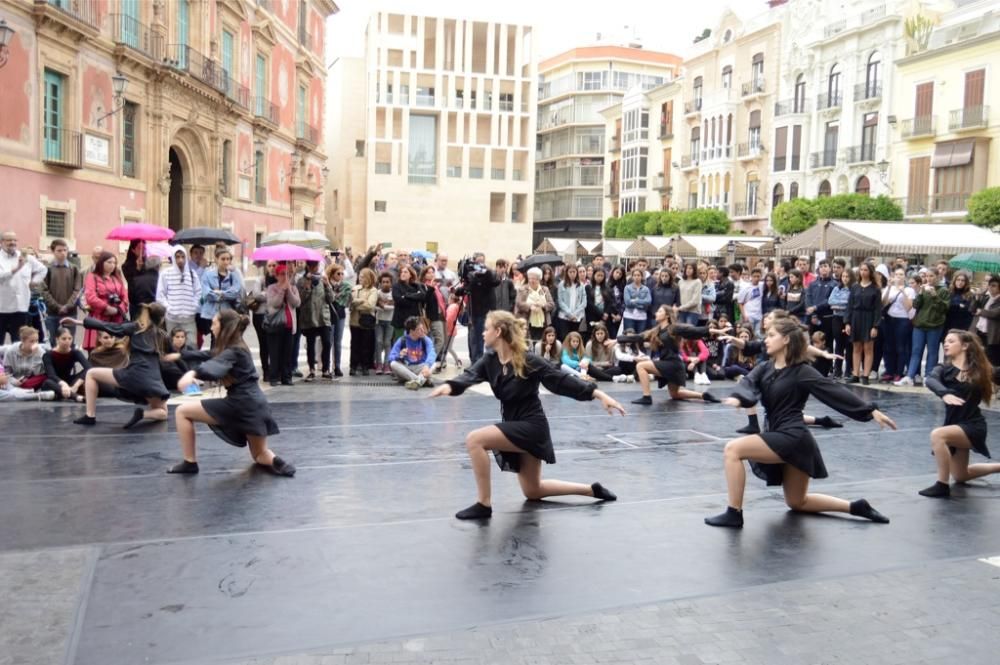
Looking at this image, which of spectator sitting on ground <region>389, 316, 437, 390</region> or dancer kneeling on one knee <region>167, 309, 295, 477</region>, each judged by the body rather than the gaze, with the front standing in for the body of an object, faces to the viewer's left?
the dancer kneeling on one knee

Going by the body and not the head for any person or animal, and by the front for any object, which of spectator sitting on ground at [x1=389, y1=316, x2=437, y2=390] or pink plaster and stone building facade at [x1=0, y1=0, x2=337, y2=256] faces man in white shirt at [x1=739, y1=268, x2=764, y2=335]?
the pink plaster and stone building facade

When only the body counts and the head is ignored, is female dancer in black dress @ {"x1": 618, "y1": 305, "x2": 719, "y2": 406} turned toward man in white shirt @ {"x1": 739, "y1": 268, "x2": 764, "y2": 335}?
no

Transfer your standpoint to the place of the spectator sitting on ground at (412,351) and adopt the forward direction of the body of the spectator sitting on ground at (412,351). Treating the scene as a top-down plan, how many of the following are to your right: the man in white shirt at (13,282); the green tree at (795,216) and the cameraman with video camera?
1

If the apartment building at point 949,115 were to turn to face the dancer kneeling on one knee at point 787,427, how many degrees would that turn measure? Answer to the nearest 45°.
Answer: approximately 45° to its left

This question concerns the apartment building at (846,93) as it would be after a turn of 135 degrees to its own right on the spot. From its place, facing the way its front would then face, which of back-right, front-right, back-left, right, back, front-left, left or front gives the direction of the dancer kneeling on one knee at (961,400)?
back

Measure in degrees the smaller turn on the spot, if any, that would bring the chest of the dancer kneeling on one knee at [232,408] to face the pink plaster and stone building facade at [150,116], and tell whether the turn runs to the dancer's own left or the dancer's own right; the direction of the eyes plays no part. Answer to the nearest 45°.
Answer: approximately 90° to the dancer's own right

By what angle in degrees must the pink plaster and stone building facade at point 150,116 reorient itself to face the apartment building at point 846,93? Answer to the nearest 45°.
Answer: approximately 45° to its left

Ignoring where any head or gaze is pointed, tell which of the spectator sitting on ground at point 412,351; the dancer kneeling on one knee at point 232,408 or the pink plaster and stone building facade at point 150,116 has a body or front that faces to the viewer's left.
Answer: the dancer kneeling on one knee

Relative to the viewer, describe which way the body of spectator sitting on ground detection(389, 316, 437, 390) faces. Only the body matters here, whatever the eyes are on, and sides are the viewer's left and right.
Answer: facing the viewer

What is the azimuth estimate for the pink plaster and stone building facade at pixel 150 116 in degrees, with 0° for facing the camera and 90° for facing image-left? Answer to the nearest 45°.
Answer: approximately 315°

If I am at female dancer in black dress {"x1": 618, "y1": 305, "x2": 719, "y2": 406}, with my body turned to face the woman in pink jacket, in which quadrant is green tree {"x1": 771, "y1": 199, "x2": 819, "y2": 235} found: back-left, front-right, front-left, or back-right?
back-right

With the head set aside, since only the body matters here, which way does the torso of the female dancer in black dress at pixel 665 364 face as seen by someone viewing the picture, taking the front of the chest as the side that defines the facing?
to the viewer's left

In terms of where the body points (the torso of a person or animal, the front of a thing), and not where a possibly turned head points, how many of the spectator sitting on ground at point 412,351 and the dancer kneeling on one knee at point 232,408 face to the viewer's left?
1

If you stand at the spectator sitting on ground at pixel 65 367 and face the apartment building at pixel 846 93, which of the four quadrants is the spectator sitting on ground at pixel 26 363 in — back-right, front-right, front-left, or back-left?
back-left

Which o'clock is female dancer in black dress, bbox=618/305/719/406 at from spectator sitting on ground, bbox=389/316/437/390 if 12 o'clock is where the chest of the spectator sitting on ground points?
The female dancer in black dress is roughly at 10 o'clock from the spectator sitting on ground.

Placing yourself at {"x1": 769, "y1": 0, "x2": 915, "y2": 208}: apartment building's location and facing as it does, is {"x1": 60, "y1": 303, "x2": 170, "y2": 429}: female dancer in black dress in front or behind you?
in front

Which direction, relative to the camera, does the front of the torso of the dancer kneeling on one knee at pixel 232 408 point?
to the viewer's left
